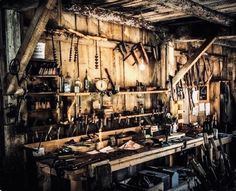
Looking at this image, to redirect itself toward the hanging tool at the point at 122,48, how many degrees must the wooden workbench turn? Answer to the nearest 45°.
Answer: approximately 135° to its left

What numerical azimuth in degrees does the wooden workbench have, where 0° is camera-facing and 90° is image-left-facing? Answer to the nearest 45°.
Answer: approximately 315°
